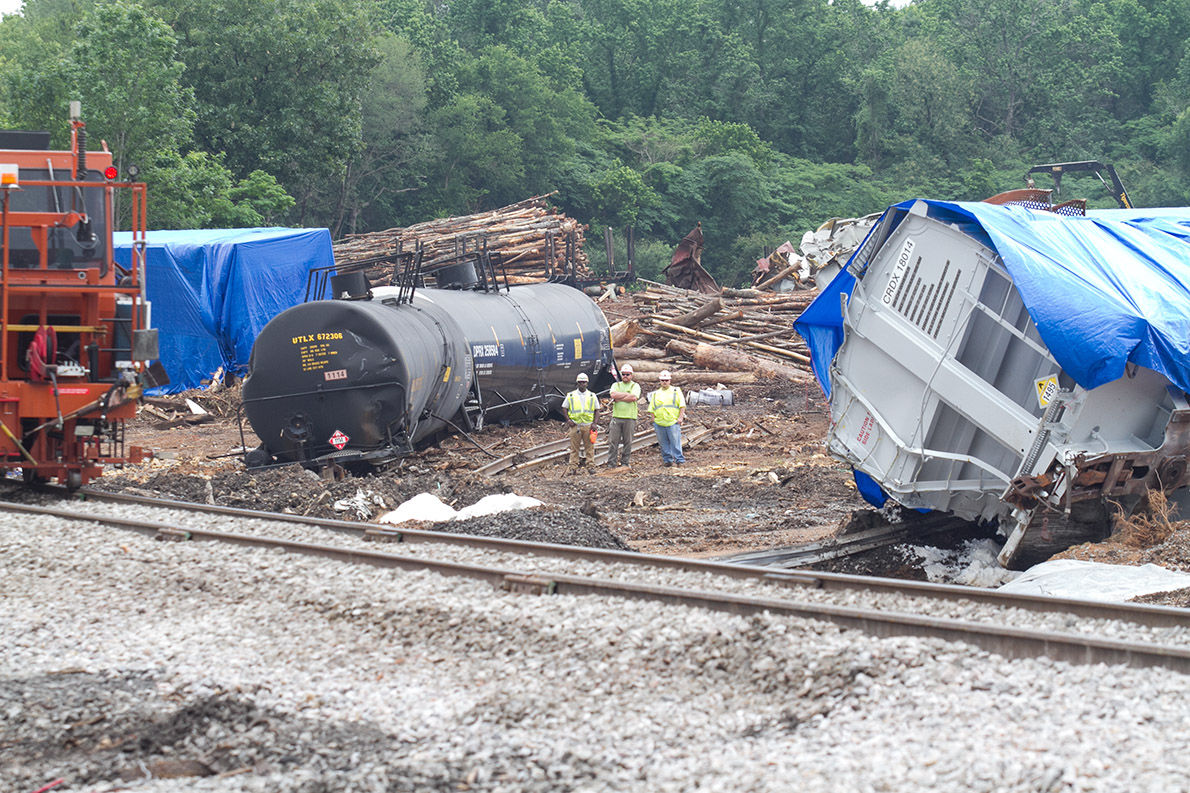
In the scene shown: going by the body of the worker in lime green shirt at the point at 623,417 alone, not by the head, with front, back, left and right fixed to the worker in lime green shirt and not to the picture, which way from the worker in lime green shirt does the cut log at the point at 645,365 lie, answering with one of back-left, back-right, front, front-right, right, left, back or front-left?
back

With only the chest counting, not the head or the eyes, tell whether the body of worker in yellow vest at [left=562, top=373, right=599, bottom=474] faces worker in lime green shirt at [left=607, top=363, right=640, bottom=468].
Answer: no

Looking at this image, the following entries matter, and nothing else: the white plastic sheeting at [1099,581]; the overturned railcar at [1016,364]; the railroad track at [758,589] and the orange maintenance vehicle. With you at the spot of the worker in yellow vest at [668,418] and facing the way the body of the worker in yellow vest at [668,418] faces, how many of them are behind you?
0

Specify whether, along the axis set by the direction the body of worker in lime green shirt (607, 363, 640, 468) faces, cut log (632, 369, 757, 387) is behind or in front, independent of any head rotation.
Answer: behind

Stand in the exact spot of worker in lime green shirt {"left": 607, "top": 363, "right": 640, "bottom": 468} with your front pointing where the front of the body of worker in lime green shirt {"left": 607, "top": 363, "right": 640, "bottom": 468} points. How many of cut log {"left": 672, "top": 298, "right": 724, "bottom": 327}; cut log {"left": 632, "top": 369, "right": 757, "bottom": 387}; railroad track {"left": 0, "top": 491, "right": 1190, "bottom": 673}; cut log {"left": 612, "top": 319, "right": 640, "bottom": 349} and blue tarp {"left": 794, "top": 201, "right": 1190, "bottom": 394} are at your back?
3

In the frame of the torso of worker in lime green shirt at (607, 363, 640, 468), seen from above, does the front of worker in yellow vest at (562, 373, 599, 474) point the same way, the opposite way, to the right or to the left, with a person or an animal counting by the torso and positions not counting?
the same way

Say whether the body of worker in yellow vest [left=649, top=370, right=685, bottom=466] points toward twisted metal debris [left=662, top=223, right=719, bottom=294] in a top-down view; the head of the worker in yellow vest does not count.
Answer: no

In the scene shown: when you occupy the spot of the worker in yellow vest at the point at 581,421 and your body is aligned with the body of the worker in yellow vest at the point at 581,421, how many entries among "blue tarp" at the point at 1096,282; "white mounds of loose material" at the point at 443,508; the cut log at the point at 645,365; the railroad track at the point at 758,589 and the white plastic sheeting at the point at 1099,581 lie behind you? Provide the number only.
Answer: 1

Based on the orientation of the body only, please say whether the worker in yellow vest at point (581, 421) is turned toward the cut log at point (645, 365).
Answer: no

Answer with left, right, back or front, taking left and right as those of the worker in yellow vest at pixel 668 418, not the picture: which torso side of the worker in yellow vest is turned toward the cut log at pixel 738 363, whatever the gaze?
back

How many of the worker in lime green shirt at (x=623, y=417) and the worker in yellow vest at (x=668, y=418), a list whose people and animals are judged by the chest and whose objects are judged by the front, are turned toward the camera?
2

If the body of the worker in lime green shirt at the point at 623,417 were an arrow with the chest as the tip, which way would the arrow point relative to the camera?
toward the camera

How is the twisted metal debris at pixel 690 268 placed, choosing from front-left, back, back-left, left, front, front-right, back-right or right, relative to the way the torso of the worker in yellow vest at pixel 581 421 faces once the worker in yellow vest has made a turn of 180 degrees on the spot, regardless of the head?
front

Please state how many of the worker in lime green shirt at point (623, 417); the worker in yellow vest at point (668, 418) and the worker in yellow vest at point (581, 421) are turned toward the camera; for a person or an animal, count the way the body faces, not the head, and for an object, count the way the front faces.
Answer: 3

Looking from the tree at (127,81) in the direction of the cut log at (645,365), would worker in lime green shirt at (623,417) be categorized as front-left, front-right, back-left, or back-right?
front-right
